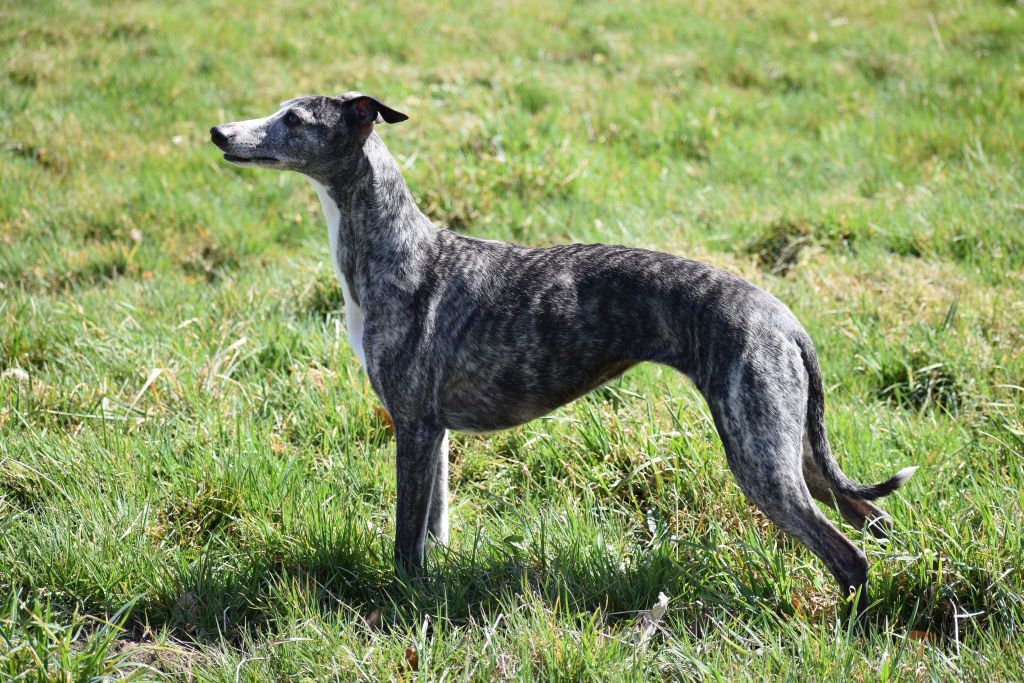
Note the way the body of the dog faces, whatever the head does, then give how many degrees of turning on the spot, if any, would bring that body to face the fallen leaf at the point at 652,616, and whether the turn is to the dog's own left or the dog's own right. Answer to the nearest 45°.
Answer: approximately 135° to the dog's own left

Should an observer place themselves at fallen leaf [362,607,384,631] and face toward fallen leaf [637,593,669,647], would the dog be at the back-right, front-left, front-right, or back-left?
front-left

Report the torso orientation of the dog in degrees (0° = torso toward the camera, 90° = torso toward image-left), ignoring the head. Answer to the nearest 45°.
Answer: approximately 90°
